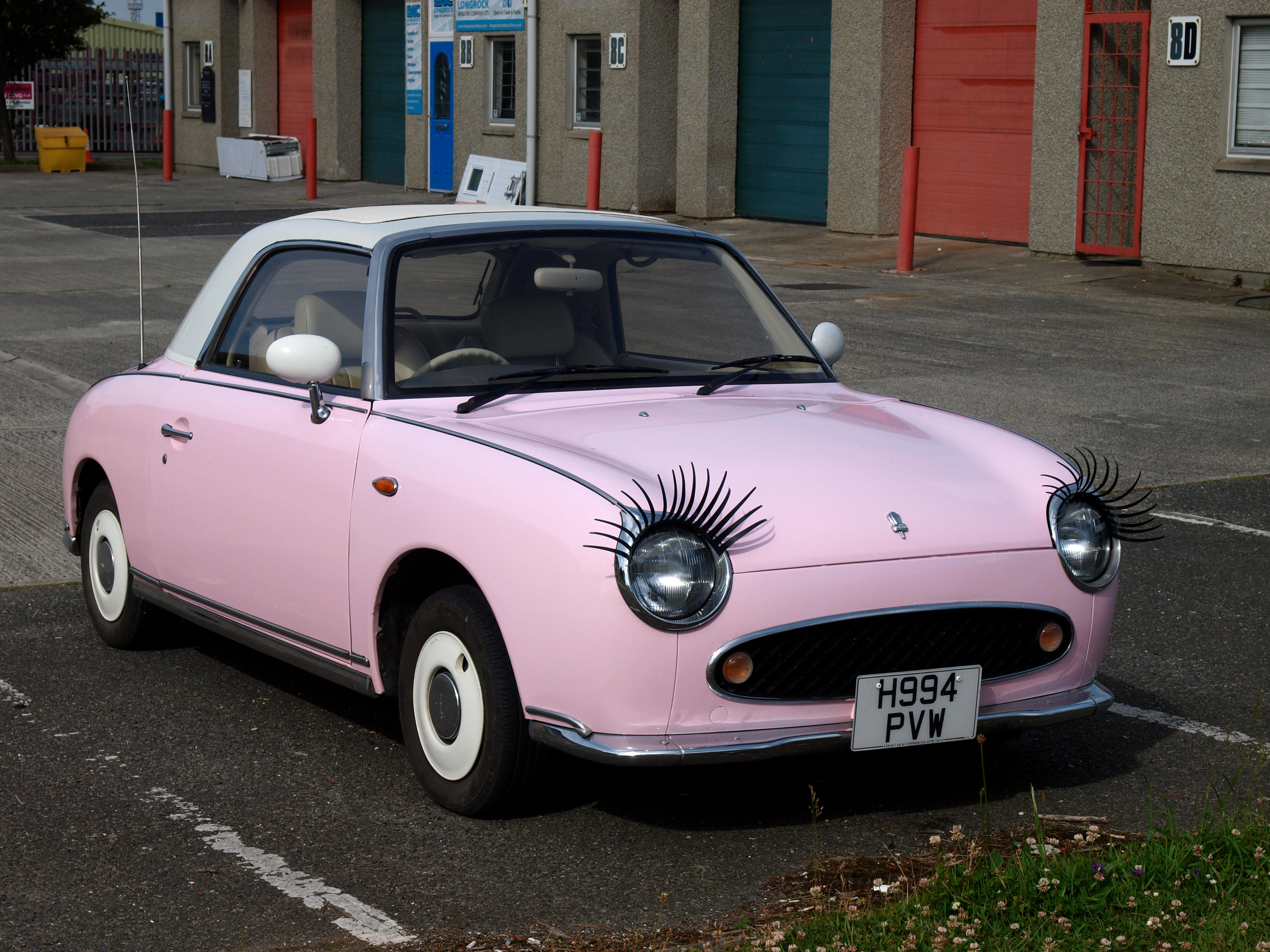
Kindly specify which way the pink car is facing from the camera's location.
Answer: facing the viewer and to the right of the viewer

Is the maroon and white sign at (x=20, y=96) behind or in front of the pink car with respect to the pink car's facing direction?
behind

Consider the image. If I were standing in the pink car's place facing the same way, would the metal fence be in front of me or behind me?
behind

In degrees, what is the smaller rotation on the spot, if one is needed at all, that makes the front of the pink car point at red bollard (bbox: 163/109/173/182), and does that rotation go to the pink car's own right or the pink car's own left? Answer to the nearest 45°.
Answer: approximately 135° to the pink car's own left

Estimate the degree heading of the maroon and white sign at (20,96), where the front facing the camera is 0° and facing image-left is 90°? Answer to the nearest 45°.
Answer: approximately 0°

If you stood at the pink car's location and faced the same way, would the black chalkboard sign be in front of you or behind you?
behind

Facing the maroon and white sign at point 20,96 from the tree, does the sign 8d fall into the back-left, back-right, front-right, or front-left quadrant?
back-right

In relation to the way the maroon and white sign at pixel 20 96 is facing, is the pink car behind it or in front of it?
in front

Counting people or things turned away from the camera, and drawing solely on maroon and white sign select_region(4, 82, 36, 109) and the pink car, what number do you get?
0

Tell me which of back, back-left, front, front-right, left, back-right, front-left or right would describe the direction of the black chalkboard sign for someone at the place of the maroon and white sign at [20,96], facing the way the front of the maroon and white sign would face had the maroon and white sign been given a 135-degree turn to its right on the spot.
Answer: back

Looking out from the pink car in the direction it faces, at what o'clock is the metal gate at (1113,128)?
The metal gate is roughly at 8 o'clock from the pink car.

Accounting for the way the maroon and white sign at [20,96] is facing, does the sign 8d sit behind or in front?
in front
